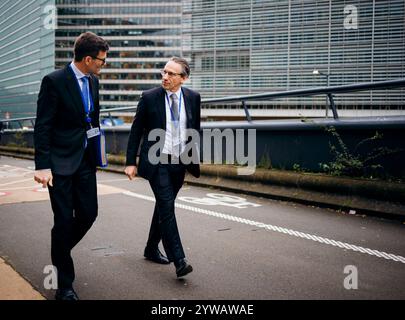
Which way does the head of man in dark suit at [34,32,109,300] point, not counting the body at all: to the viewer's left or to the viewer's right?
to the viewer's right

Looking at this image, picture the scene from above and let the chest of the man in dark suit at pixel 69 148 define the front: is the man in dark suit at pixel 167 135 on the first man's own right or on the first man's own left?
on the first man's own left

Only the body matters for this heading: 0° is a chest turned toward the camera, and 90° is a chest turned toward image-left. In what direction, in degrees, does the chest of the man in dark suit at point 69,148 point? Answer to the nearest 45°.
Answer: approximately 315°
